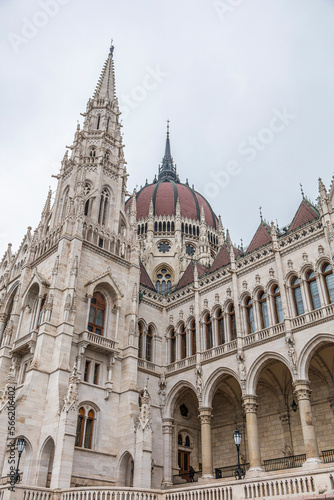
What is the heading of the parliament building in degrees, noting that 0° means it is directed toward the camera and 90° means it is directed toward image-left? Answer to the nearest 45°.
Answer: approximately 45°
